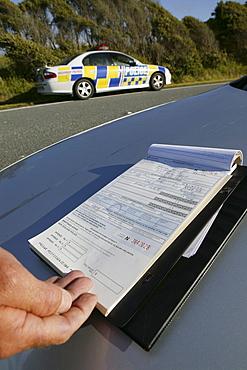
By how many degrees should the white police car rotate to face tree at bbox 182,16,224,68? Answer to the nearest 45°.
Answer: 0° — it already faces it

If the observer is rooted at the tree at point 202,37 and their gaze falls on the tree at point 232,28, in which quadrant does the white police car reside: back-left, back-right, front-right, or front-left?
back-right

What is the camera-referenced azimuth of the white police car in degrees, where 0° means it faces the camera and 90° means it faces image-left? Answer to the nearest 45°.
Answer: approximately 225°

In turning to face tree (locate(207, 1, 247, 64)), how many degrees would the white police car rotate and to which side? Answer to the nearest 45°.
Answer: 0° — it already faces it
